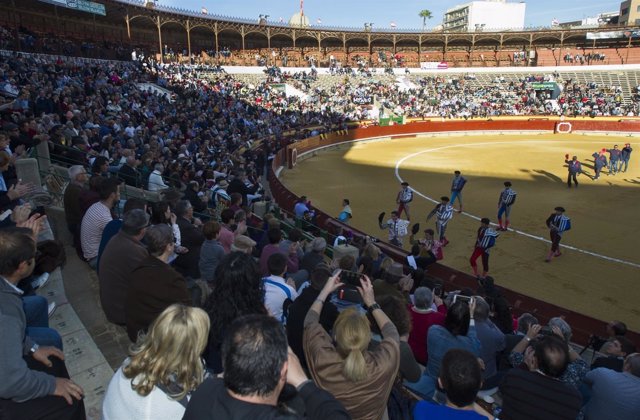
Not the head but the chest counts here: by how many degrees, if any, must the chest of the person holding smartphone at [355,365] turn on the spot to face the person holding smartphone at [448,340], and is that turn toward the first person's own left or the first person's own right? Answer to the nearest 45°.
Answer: approximately 45° to the first person's own right

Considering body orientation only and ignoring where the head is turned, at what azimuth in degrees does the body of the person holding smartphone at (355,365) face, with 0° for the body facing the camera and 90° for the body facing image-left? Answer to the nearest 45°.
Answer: approximately 180°

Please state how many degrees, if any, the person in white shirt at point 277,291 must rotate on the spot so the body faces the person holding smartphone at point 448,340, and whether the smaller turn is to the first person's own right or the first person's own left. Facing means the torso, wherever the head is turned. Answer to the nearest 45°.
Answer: approximately 45° to the first person's own right

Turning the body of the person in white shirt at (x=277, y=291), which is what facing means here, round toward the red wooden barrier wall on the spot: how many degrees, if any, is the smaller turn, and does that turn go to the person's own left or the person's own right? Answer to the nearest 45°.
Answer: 0° — they already face it

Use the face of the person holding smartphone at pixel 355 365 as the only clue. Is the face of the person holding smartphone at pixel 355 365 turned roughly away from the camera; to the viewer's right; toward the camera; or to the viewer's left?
away from the camera

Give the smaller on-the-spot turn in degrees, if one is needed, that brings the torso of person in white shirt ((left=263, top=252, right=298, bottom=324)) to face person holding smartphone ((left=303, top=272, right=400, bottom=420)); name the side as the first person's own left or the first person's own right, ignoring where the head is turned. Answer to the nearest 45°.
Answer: approximately 135° to the first person's own right

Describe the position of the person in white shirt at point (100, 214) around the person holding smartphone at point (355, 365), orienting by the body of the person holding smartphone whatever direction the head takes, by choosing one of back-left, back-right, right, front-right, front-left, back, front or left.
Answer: front-left

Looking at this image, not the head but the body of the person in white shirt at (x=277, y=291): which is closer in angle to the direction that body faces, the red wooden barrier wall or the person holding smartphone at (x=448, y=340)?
the red wooden barrier wall

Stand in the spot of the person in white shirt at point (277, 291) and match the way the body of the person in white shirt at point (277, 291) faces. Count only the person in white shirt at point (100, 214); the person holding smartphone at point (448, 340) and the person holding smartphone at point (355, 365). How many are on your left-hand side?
1

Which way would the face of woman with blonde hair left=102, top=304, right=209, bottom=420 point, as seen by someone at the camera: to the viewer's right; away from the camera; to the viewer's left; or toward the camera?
away from the camera

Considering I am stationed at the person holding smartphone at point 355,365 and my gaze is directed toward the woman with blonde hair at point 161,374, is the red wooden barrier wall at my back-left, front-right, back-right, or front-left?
back-right

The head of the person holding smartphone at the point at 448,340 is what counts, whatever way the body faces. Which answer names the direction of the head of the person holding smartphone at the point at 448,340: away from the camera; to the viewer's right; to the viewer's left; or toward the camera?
away from the camera

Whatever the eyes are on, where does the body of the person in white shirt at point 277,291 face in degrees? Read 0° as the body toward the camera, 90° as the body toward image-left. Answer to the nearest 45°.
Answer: approximately 225°

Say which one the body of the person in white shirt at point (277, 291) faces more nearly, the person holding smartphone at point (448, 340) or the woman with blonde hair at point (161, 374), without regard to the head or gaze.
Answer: the person holding smartphone

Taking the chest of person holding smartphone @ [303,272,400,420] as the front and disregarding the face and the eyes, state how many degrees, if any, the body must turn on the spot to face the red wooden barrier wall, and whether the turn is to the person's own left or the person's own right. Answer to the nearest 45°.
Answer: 0° — they already face it

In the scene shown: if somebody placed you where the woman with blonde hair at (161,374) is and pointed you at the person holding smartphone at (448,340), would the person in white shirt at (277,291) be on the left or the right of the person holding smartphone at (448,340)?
left

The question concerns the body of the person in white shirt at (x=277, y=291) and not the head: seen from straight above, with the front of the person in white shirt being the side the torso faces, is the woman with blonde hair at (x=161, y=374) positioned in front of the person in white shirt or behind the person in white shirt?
behind
